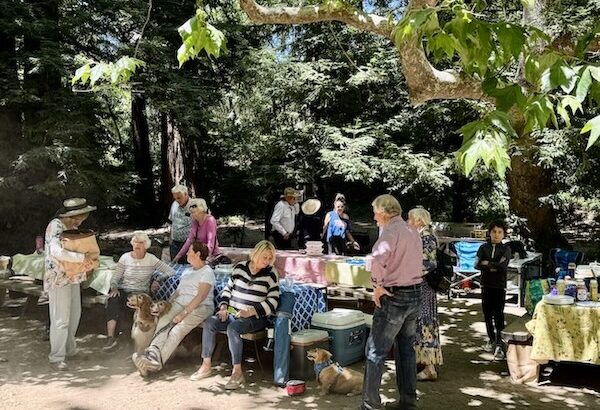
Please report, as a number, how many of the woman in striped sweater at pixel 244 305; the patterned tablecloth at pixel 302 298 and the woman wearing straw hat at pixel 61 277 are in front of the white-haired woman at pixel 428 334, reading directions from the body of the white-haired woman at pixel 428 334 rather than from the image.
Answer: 3

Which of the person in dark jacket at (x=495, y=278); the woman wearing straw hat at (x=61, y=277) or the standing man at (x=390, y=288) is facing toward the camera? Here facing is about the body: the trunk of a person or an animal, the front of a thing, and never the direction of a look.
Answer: the person in dark jacket

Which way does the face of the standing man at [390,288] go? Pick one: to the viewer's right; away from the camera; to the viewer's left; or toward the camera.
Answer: to the viewer's left

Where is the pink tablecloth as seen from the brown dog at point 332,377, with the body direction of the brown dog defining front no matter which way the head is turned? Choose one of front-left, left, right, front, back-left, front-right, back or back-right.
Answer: right

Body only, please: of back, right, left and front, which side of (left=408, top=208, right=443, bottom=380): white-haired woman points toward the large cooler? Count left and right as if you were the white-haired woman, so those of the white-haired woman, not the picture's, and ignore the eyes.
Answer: front

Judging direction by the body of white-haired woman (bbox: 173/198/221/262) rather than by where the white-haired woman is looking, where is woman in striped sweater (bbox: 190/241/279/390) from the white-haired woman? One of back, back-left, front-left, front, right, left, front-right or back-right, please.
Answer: front-left

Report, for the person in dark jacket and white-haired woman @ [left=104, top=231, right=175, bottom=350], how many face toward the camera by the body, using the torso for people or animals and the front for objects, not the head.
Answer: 2

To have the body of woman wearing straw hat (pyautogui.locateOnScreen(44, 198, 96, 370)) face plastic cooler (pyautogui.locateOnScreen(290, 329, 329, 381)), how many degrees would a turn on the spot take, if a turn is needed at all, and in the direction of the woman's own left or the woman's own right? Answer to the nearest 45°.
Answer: approximately 45° to the woman's own right

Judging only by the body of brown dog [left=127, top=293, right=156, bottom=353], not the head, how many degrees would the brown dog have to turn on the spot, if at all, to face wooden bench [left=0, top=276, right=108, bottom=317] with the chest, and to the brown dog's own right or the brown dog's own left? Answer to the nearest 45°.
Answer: approximately 90° to the brown dog's own right

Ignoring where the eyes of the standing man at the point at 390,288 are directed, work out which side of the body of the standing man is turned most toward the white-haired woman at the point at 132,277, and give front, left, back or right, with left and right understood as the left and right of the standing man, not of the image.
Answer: front

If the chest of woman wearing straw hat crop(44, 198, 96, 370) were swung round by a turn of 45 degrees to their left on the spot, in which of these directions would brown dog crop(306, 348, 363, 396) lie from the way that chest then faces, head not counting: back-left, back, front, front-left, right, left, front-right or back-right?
right

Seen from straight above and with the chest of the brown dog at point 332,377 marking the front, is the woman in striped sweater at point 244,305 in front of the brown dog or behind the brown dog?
in front

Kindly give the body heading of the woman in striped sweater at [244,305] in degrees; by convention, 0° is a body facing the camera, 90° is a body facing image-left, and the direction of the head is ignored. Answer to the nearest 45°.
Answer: approximately 45°

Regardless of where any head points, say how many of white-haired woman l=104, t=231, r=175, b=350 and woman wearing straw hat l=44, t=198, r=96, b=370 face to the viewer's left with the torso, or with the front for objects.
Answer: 0

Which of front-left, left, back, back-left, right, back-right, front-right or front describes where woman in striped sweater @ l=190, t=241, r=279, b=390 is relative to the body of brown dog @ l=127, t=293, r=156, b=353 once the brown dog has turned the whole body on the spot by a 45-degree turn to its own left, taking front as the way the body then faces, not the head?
front-left

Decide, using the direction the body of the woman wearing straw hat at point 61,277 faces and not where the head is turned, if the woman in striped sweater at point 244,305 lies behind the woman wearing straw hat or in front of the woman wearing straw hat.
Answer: in front

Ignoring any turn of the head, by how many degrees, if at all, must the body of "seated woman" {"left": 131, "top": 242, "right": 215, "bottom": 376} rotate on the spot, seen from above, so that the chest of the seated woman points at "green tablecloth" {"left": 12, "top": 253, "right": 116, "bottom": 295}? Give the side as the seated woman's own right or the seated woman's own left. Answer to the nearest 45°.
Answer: approximately 90° to the seated woman's own right

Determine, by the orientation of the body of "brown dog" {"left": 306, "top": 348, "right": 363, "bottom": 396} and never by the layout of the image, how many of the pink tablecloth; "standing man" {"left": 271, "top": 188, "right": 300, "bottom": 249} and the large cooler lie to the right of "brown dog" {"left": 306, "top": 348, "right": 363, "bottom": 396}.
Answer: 3

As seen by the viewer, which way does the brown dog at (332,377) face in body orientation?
to the viewer's left
